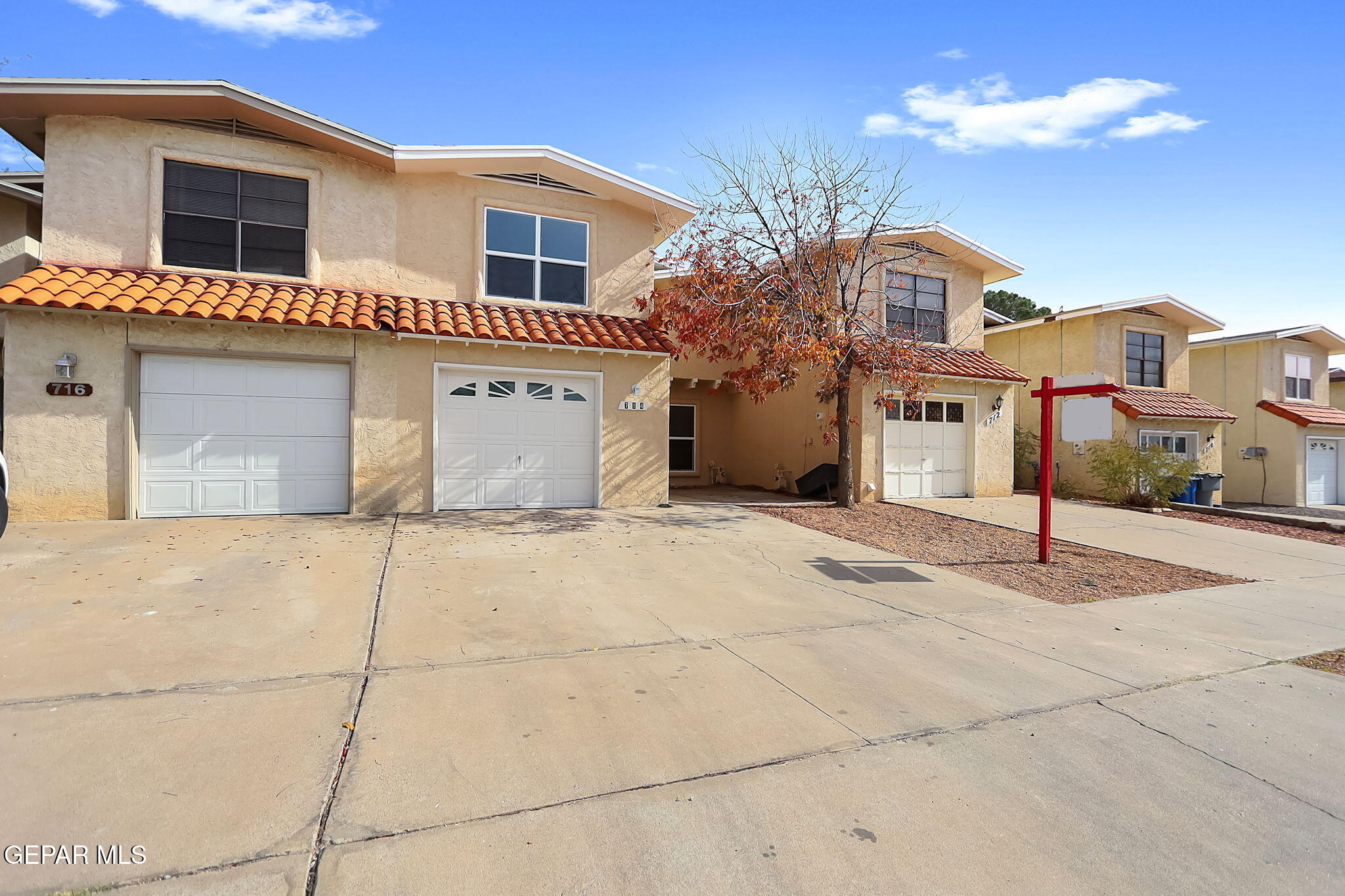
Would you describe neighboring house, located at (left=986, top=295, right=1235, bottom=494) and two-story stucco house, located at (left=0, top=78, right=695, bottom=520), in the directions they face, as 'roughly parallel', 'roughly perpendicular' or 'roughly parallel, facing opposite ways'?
roughly parallel

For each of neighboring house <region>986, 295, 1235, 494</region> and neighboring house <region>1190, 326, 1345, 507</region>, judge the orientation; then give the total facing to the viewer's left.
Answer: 0

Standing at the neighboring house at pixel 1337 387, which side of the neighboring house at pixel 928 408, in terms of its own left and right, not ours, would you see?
left

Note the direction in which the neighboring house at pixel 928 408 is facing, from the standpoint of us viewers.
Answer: facing the viewer and to the right of the viewer

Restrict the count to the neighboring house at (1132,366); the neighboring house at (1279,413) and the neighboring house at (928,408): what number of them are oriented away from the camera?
0

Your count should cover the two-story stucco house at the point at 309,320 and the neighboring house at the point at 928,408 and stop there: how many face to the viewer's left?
0

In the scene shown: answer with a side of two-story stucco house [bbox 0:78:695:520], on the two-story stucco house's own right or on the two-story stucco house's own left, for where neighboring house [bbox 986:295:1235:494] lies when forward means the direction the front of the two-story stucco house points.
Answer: on the two-story stucco house's own left

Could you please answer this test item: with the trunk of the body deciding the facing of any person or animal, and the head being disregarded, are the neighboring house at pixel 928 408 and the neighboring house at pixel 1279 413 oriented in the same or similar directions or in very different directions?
same or similar directions

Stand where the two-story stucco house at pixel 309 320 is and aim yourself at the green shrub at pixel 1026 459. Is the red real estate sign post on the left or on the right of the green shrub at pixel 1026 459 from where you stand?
right

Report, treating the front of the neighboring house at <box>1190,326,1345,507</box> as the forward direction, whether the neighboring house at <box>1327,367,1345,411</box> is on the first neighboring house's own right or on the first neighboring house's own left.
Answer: on the first neighboring house's own left

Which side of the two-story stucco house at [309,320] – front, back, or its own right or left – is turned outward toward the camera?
front

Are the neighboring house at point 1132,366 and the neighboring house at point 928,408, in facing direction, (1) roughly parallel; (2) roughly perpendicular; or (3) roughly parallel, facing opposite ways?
roughly parallel

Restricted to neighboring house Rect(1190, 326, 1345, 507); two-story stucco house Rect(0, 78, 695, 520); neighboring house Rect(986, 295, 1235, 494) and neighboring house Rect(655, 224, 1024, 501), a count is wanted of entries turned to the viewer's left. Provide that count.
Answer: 0

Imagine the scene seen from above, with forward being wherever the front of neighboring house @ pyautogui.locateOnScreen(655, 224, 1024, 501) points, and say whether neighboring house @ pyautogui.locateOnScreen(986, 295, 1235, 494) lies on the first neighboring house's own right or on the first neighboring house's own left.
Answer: on the first neighboring house's own left

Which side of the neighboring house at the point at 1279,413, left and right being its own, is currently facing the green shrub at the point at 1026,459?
right

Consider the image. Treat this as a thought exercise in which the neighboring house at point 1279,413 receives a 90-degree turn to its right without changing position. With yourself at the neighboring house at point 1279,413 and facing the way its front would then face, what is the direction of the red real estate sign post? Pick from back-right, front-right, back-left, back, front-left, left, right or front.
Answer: front-left

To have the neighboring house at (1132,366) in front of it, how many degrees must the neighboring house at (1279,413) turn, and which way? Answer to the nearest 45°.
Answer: approximately 90° to its right
